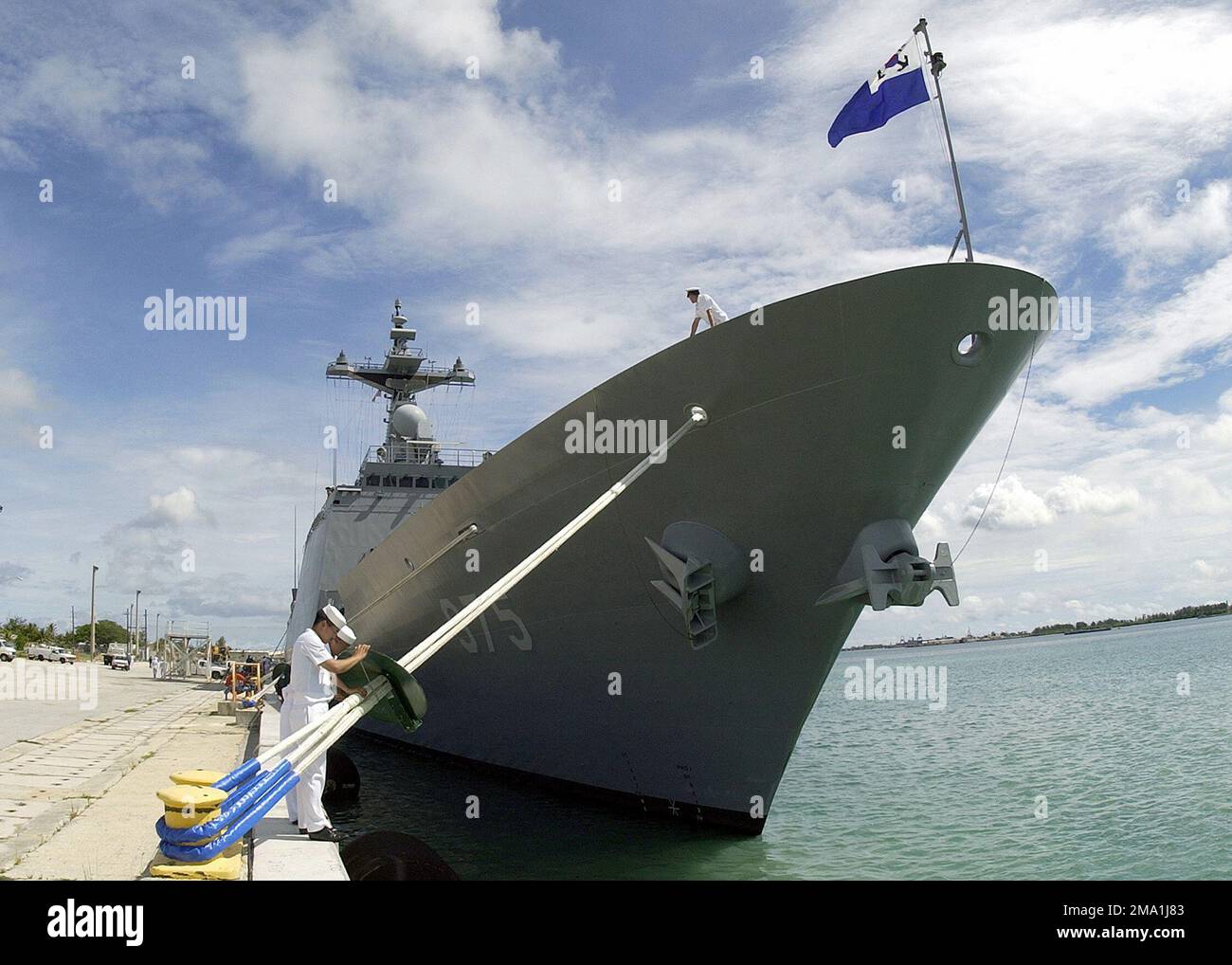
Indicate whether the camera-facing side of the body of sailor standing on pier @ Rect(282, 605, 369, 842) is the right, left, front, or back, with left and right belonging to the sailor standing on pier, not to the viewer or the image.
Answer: right

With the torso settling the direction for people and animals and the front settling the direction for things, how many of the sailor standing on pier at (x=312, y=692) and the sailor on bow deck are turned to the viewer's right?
1

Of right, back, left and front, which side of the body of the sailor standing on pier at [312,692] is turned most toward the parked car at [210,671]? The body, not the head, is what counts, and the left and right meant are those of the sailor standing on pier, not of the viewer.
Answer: left

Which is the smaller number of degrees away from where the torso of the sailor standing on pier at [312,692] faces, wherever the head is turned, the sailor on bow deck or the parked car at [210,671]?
the sailor on bow deck

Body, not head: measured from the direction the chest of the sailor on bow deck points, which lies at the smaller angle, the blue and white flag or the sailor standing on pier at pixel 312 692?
the sailor standing on pier

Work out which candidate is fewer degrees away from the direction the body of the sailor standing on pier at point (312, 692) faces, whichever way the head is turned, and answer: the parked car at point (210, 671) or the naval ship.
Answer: the naval ship

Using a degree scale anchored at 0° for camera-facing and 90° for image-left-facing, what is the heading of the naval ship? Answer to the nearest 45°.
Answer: approximately 315°

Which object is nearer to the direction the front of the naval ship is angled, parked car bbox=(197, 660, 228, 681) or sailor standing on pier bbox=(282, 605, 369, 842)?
the sailor standing on pier
